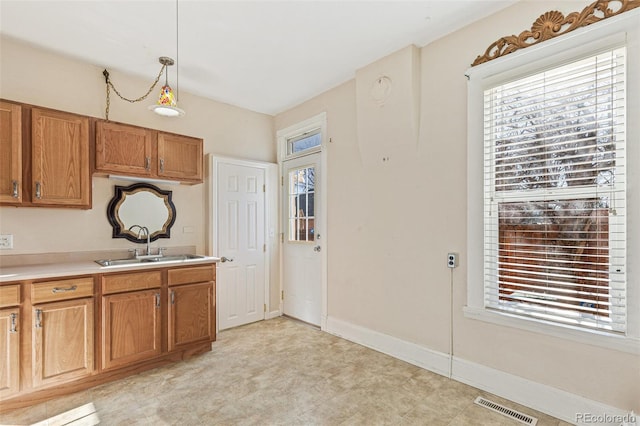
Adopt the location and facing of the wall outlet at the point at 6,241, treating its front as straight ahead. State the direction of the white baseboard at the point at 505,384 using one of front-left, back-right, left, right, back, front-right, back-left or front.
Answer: front-left

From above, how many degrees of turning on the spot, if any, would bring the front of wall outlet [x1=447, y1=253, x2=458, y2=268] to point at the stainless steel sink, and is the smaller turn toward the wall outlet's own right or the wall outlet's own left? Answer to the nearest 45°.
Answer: approximately 90° to the wall outlet's own right

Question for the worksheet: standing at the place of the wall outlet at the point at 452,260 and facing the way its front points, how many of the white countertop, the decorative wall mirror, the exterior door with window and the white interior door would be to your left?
0

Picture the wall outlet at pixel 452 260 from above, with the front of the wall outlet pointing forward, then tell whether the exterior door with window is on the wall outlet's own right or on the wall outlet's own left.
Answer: on the wall outlet's own right

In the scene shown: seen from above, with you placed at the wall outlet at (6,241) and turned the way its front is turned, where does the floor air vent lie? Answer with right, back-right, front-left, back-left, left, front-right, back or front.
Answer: front-left

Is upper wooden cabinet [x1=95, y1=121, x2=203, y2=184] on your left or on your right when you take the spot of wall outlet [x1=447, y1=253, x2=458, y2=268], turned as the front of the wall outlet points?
on your right

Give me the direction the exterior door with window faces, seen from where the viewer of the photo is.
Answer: facing the viewer and to the left of the viewer

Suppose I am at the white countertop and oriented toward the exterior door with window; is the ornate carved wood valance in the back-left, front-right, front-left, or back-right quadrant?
front-right

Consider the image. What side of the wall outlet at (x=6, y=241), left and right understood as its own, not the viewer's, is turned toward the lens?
front

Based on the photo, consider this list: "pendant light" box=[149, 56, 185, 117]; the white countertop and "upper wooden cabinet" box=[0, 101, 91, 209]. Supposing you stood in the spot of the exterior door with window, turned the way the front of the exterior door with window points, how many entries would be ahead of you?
3
